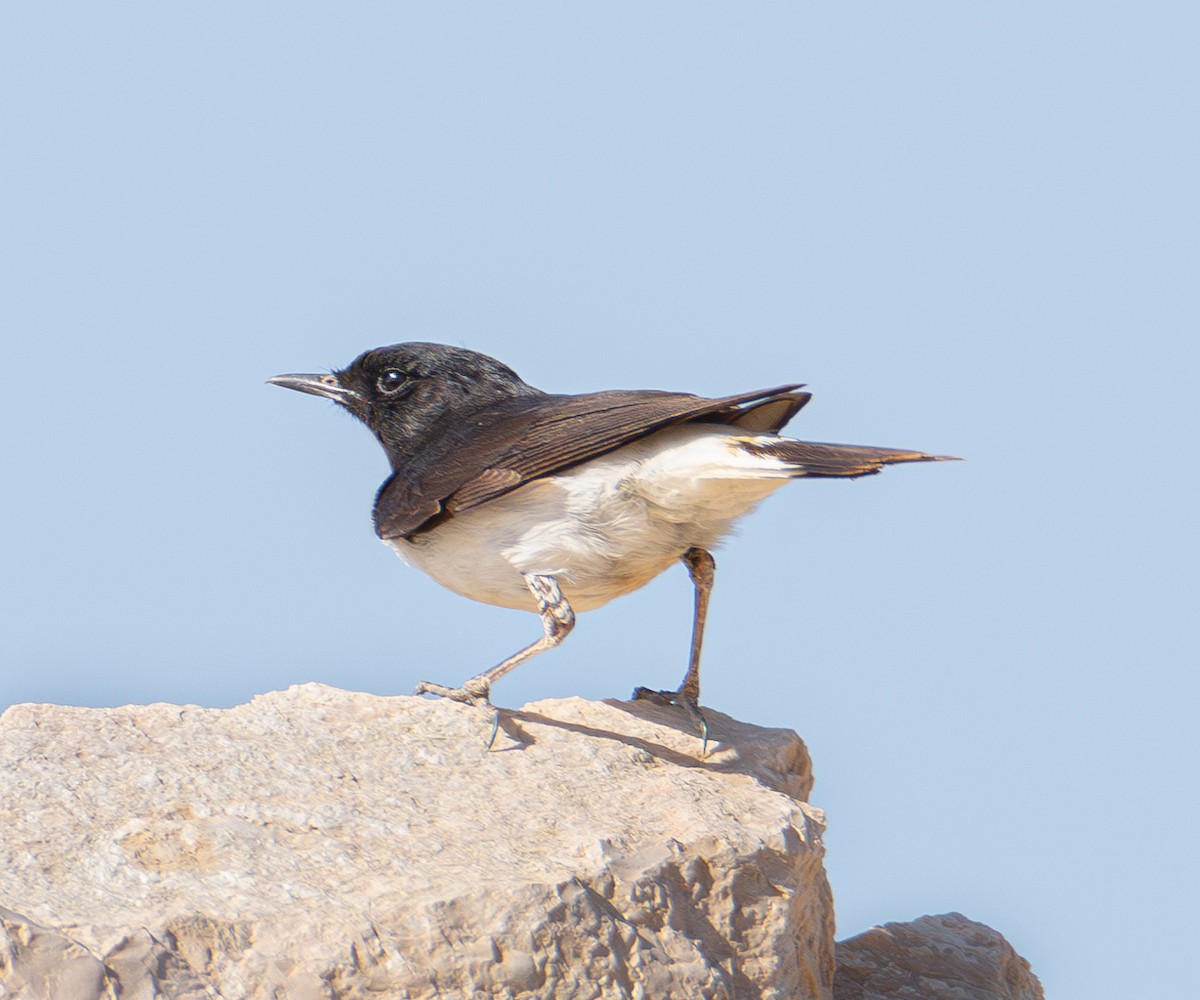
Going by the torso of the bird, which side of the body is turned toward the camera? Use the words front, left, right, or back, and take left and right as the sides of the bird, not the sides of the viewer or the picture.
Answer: left
